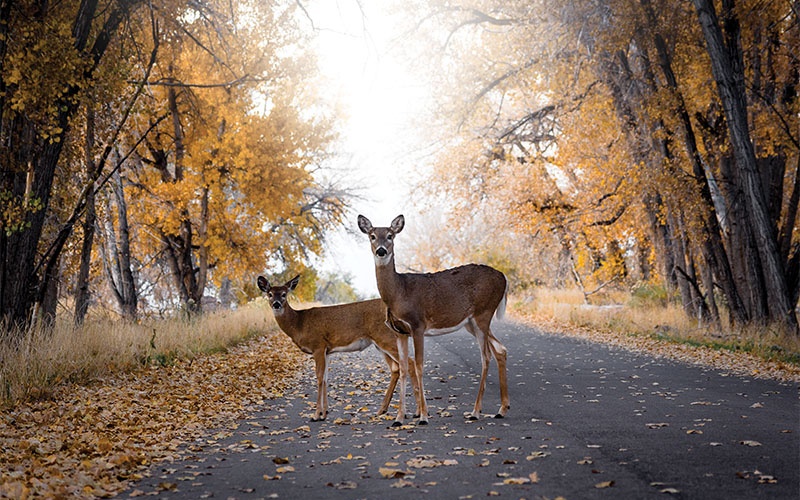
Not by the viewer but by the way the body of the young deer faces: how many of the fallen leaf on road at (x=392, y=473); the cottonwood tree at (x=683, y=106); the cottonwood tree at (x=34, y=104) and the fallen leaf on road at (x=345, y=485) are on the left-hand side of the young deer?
2

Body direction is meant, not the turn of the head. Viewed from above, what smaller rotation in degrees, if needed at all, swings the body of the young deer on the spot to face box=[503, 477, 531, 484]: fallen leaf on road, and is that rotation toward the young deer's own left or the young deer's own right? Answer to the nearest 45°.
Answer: approximately 90° to the young deer's own left

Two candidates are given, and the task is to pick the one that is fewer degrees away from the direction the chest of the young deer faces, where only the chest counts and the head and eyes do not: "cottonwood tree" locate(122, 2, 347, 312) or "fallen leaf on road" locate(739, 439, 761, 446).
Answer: the cottonwood tree

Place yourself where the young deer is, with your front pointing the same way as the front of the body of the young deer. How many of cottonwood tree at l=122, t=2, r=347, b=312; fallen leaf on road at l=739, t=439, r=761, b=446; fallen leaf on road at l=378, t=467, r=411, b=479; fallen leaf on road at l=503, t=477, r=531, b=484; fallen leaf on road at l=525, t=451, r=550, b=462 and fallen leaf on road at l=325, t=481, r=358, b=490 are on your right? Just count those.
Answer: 1

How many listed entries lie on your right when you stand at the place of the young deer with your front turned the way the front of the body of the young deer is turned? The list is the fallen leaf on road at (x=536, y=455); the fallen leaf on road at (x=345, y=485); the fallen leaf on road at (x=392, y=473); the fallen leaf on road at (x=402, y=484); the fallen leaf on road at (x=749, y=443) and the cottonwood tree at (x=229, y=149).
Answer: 1

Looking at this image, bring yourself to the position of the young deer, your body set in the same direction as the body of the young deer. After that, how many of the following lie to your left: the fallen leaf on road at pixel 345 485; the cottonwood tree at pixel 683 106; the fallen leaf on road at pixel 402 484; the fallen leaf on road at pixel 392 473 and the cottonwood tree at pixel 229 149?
3

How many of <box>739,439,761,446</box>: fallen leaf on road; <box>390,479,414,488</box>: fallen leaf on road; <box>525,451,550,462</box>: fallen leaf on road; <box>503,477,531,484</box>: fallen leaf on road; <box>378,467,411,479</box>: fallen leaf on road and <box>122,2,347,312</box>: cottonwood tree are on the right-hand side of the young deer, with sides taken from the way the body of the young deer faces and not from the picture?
1

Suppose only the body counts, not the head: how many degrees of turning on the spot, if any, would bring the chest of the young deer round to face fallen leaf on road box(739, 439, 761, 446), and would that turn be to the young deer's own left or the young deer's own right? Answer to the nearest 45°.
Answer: approximately 135° to the young deer's own left

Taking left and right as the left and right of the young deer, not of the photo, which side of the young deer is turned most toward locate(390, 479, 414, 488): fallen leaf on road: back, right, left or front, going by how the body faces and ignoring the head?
left

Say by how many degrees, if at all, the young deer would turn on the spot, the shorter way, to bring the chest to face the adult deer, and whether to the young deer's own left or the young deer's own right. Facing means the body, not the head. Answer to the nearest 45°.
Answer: approximately 135° to the young deer's own left

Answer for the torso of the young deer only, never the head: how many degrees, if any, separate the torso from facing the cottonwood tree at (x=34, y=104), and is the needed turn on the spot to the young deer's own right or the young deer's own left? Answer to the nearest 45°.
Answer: approximately 45° to the young deer's own right

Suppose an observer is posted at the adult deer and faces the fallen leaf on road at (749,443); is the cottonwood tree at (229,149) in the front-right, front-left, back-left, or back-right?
back-left

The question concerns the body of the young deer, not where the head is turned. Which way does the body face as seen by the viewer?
to the viewer's left

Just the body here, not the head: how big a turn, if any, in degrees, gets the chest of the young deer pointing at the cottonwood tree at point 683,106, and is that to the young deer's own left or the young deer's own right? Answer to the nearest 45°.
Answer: approximately 135° to the young deer's own right

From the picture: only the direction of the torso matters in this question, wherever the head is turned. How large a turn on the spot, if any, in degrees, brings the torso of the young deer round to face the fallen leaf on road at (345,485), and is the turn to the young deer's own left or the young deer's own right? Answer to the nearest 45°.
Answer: approximately 90° to the young deer's own left

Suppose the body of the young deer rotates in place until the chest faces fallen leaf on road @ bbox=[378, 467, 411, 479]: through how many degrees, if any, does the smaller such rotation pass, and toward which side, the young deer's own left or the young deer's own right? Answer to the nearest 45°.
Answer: approximately 90° to the young deer's own left
